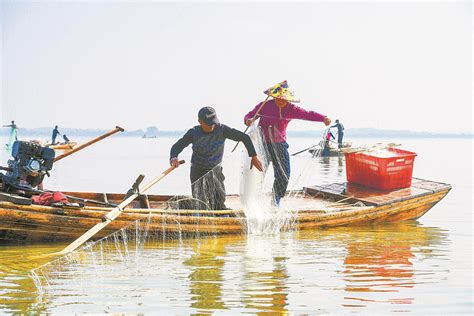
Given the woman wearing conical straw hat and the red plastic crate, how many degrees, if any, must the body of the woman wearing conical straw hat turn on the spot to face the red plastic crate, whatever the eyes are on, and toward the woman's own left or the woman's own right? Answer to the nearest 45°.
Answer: approximately 135° to the woman's own left

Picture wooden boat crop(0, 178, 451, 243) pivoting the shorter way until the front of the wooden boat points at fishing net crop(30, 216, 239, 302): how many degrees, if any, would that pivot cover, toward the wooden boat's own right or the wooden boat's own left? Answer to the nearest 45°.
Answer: approximately 135° to the wooden boat's own right

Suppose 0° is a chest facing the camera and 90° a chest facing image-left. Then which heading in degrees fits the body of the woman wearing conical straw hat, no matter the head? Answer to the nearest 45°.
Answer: approximately 0°

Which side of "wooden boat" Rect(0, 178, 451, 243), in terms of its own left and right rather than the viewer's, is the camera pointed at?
right

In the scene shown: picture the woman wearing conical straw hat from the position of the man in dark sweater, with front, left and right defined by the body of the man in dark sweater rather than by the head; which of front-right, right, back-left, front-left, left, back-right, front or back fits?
back-left

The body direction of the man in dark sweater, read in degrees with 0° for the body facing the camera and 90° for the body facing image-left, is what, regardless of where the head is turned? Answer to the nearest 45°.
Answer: approximately 0°

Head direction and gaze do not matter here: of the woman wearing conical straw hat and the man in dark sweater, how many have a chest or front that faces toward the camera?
2
